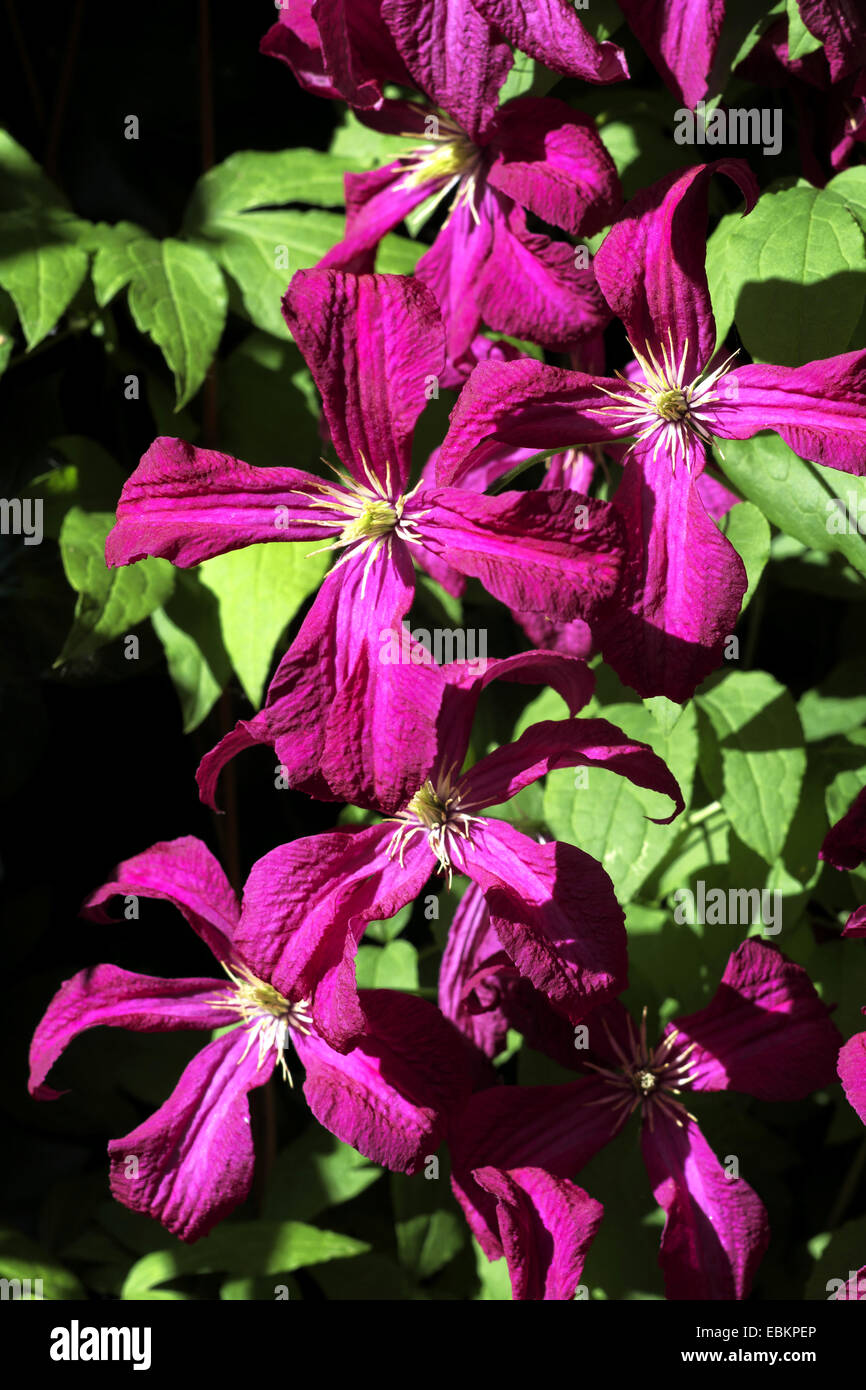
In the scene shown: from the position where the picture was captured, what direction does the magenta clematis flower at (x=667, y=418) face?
facing the viewer

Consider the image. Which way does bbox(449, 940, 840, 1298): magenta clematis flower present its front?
toward the camera

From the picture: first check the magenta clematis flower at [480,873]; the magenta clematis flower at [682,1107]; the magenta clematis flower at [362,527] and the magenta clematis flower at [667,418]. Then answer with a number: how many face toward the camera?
4

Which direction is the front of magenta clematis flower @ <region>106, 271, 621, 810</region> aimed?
toward the camera

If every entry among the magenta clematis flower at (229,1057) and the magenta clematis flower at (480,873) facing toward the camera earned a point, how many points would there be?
2
